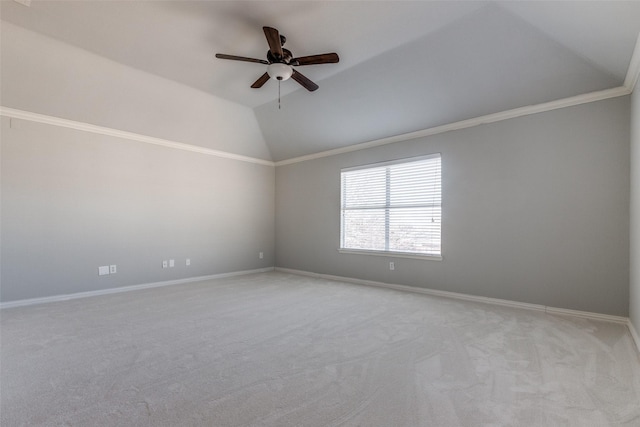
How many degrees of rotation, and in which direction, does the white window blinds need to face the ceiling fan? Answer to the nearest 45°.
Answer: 0° — it already faces it

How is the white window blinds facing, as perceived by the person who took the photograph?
facing the viewer and to the left of the viewer
